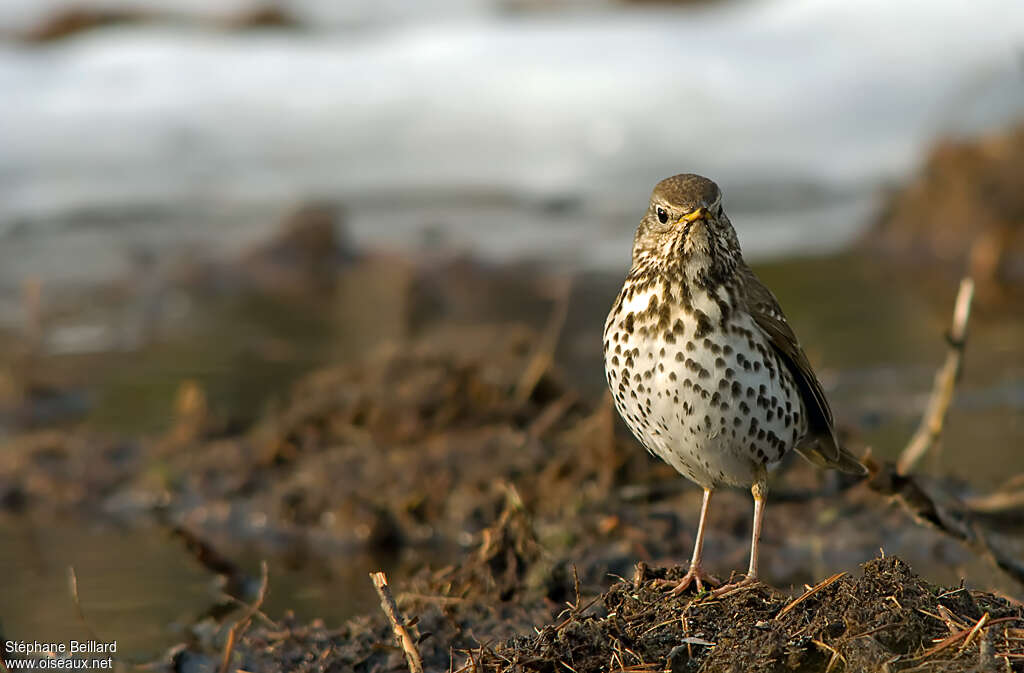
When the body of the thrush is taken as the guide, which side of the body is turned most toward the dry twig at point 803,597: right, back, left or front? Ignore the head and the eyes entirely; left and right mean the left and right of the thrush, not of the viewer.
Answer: left

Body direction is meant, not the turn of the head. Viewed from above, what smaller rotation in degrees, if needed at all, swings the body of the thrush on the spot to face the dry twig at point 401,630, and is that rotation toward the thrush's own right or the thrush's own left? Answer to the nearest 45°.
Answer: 0° — it already faces it

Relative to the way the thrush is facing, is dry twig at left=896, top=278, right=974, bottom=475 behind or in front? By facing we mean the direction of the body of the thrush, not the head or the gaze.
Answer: behind

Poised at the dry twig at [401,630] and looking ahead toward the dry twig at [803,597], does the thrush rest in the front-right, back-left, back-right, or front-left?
front-left

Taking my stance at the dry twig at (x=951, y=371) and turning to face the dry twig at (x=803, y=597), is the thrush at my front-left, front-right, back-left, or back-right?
front-right

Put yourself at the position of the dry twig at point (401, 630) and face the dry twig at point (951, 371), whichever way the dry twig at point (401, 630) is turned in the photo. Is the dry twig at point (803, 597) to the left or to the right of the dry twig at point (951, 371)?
right

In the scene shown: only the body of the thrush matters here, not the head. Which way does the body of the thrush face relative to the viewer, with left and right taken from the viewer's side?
facing the viewer and to the left of the viewer
